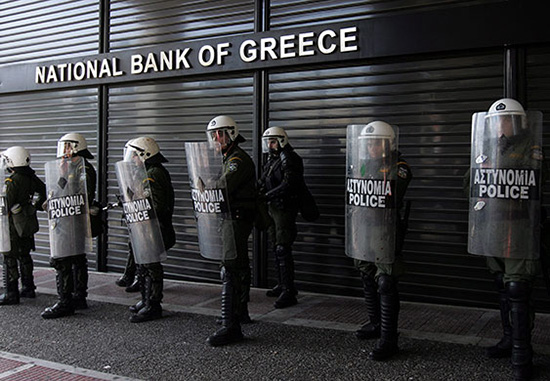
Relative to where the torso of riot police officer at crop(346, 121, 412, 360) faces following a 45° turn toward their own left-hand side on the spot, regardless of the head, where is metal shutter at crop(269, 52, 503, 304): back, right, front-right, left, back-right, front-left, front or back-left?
back

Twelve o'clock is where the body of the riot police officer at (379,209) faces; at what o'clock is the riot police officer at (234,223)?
the riot police officer at (234,223) is roughly at 2 o'clock from the riot police officer at (379,209).

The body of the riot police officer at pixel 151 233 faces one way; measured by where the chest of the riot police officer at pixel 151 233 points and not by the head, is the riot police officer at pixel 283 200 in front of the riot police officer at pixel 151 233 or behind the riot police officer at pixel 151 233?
behind

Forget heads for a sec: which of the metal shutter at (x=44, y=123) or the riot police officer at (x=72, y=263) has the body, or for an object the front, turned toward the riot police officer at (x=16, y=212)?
the metal shutter

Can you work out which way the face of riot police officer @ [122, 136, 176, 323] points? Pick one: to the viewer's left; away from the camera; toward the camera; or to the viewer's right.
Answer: to the viewer's left

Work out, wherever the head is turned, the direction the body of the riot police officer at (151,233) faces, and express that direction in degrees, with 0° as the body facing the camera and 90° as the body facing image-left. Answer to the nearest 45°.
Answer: approximately 90°

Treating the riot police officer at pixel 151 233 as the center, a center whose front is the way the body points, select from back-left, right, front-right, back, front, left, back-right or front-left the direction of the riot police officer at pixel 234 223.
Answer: back-left
